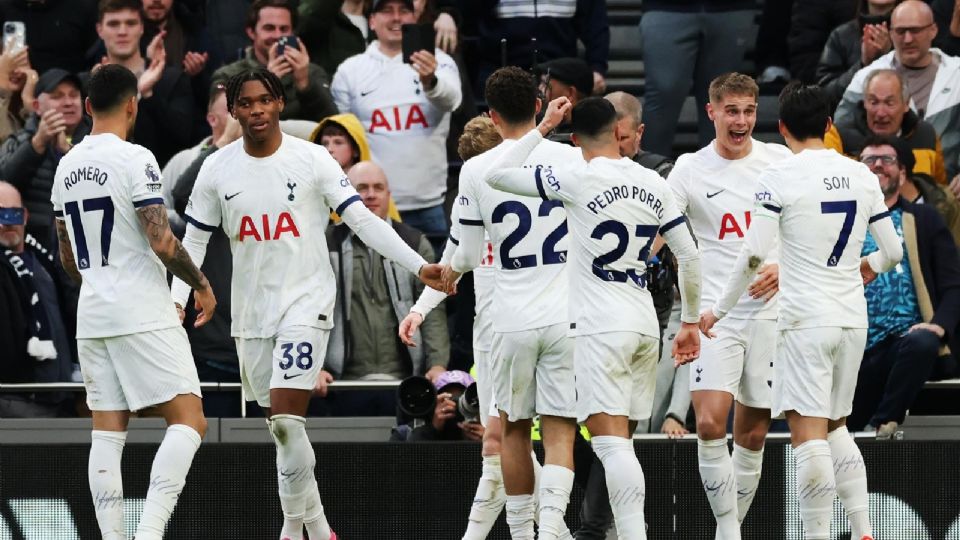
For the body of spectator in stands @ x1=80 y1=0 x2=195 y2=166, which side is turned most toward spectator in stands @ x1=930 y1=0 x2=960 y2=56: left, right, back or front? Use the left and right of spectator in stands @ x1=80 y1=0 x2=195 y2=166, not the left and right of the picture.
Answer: left

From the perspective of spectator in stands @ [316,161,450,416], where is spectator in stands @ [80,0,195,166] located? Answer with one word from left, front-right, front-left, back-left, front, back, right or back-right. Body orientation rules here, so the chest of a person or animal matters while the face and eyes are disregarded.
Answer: back-right

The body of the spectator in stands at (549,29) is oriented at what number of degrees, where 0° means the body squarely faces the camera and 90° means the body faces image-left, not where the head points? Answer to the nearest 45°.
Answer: approximately 0°

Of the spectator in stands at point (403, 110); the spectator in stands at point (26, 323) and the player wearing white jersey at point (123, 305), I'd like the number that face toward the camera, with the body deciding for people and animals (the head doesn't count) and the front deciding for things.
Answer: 2

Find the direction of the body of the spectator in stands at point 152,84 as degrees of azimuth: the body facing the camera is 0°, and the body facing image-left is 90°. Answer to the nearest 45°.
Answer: approximately 0°
